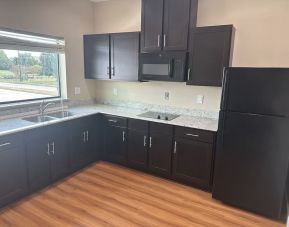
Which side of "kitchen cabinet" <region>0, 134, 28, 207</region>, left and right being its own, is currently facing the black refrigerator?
front

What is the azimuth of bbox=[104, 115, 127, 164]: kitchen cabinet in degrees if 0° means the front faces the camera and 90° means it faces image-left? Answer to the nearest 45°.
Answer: approximately 45°

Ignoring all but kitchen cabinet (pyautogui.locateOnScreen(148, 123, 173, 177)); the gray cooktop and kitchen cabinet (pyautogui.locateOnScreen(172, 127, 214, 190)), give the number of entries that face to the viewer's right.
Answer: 0

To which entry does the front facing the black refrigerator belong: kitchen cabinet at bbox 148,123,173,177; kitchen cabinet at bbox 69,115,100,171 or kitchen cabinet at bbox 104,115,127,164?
kitchen cabinet at bbox 69,115,100,171

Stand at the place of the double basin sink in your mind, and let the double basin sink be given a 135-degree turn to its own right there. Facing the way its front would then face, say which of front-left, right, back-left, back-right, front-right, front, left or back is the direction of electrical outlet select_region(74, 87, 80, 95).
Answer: back-right

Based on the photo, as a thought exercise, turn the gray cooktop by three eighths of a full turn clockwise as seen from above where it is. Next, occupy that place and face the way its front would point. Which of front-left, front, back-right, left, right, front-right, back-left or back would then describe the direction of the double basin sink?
left

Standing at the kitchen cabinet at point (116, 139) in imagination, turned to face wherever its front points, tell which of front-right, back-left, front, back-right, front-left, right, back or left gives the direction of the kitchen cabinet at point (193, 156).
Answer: left

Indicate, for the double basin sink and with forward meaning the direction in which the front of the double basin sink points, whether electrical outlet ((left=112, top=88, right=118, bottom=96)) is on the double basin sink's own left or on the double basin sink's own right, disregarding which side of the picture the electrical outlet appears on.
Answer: on the double basin sink's own left

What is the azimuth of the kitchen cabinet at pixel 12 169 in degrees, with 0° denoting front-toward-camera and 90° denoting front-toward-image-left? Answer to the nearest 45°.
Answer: approximately 315°

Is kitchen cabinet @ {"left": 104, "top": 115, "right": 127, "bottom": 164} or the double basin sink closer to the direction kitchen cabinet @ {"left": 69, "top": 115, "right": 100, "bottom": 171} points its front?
the kitchen cabinet

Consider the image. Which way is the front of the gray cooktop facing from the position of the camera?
facing the viewer and to the left of the viewer

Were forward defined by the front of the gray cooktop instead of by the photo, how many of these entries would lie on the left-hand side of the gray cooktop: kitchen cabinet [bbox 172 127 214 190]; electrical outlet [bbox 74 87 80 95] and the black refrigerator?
2

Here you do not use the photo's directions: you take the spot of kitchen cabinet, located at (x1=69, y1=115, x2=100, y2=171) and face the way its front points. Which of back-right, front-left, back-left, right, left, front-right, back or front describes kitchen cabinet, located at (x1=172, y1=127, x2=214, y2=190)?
front
